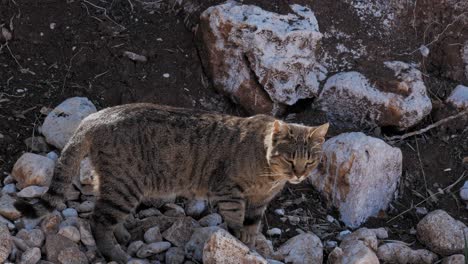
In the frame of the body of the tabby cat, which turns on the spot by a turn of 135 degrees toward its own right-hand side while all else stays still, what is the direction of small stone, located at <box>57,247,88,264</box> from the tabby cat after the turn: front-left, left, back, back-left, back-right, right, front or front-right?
front

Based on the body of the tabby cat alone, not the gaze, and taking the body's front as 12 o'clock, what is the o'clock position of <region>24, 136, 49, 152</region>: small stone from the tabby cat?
The small stone is roughly at 7 o'clock from the tabby cat.

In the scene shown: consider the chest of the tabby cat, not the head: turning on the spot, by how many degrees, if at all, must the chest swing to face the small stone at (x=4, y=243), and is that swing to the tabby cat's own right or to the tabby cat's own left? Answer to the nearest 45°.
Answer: approximately 135° to the tabby cat's own right

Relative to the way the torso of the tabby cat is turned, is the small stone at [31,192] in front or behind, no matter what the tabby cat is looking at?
behind

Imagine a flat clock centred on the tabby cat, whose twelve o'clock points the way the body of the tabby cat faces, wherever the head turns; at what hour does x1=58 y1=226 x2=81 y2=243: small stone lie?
The small stone is roughly at 5 o'clock from the tabby cat.

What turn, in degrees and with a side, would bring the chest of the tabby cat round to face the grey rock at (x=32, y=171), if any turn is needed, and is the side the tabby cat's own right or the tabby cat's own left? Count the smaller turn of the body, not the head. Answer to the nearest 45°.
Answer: approximately 180°

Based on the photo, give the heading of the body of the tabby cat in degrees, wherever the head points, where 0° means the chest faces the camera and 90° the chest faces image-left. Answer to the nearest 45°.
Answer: approximately 270°

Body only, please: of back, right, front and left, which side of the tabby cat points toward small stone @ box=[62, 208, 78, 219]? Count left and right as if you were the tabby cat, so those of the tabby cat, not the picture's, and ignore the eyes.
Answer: back

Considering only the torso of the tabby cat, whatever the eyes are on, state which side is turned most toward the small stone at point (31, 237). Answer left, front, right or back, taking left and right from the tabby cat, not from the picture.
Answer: back

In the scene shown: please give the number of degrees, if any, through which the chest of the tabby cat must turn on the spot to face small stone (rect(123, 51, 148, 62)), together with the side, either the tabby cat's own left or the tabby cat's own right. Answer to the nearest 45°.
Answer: approximately 90° to the tabby cat's own left
